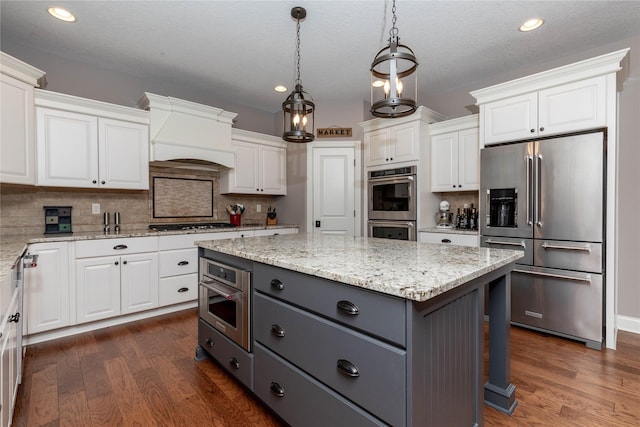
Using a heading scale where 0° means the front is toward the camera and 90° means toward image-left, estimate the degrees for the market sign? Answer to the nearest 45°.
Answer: approximately 0°

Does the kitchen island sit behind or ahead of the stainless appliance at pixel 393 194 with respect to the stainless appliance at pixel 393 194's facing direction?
ahead

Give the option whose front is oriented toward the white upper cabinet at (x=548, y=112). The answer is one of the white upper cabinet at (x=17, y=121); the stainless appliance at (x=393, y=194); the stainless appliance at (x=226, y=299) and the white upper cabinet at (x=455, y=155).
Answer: the white upper cabinet at (x=17, y=121)

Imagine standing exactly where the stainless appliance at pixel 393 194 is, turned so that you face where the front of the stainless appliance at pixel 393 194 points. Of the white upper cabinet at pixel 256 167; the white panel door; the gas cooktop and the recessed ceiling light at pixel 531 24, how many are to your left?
1

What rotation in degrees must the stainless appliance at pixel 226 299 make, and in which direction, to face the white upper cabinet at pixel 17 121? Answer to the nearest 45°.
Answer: approximately 90° to its right

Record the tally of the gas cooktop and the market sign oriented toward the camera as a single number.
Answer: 2

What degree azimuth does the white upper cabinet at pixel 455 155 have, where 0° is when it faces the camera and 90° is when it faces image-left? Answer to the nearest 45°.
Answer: approximately 45°

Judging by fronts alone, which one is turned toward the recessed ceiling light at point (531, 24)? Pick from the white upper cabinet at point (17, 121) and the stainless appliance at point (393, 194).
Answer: the white upper cabinet

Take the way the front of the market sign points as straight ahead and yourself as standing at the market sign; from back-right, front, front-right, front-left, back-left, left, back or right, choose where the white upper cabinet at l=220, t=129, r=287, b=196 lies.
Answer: right

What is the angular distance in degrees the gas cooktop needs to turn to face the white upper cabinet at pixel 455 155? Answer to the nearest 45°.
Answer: approximately 45° to its left

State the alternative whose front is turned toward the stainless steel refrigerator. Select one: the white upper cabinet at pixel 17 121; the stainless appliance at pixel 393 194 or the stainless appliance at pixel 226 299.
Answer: the white upper cabinet

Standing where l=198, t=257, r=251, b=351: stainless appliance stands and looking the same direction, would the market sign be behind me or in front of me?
behind

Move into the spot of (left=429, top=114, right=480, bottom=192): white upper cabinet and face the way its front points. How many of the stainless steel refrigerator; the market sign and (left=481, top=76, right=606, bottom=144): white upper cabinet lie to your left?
2

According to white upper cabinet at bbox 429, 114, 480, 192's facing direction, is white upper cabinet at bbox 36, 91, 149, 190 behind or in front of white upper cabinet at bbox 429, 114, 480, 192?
in front
